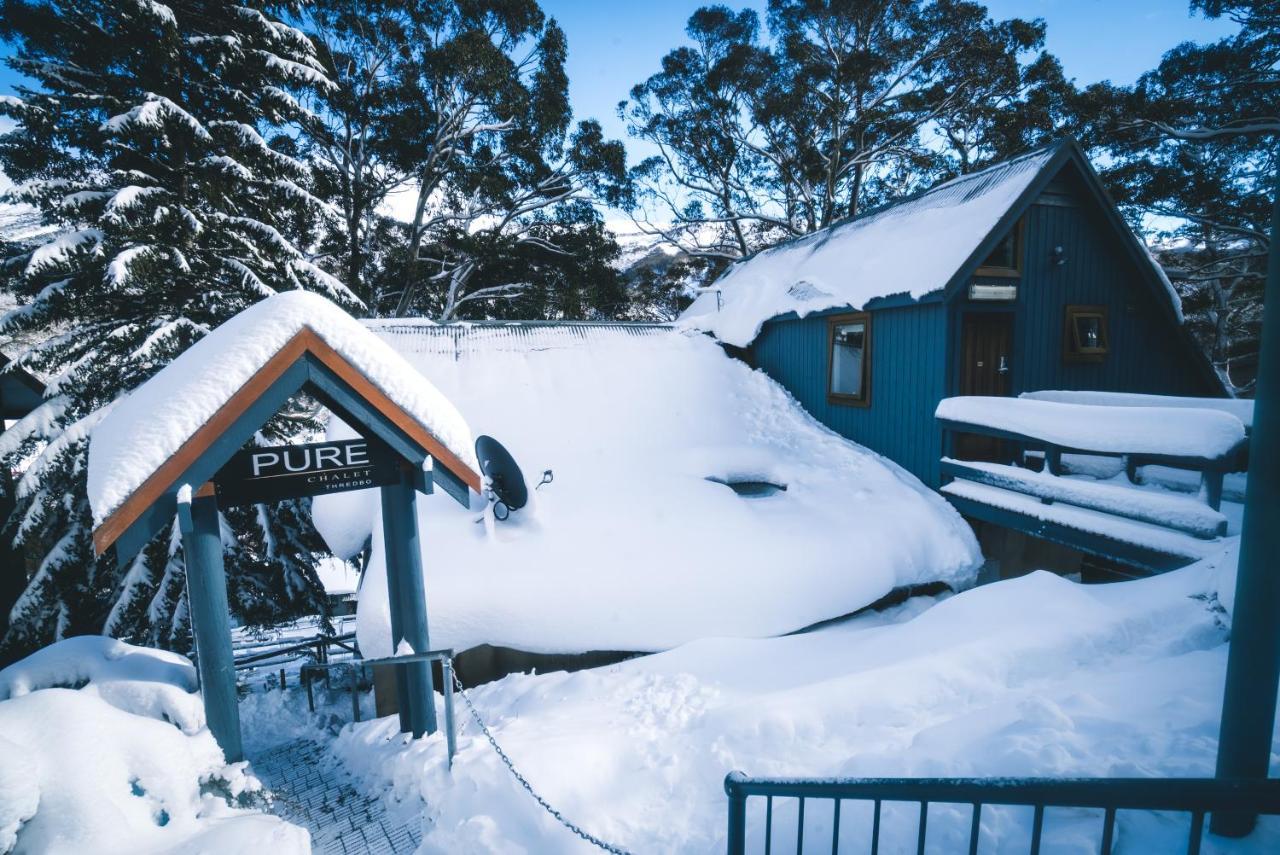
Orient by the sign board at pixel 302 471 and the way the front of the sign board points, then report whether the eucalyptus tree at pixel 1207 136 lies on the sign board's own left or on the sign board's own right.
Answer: on the sign board's own left

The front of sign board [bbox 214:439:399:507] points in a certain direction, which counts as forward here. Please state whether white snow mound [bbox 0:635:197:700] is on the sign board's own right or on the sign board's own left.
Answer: on the sign board's own right

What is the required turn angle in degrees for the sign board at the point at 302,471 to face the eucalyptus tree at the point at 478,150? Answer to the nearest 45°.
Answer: approximately 180°

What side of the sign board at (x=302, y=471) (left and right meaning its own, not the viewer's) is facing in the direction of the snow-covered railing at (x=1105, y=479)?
left
